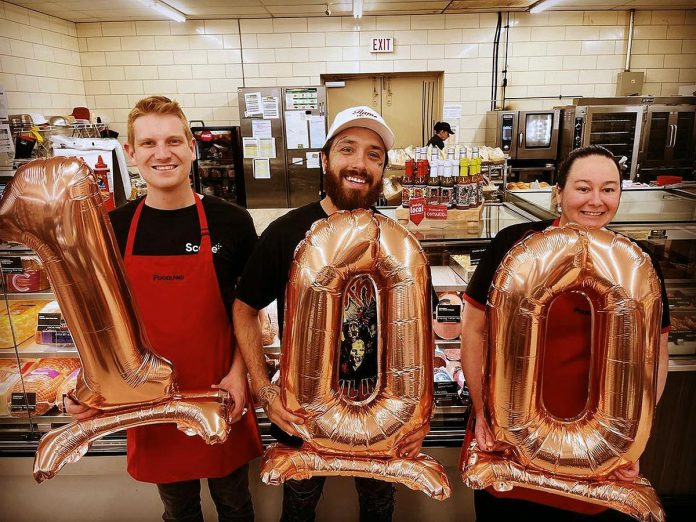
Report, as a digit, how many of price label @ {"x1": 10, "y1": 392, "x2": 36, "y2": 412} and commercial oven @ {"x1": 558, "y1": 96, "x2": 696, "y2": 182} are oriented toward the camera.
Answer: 2

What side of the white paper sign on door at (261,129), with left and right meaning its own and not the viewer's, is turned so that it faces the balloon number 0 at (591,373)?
front

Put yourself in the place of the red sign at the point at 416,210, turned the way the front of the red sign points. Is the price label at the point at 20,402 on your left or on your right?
on your right

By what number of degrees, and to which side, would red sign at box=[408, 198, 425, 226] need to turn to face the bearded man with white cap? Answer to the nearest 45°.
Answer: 0° — it already faces them

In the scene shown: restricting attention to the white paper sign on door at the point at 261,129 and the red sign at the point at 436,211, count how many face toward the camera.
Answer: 2

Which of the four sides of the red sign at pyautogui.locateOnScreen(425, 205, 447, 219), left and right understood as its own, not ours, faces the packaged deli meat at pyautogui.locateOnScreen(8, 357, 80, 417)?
right

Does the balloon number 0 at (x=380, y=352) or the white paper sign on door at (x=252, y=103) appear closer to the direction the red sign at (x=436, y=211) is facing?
the balloon number 0

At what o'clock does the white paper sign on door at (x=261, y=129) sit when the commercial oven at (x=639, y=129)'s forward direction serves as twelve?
The white paper sign on door is roughly at 2 o'clock from the commercial oven.

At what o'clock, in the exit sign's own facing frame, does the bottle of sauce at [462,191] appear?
The bottle of sauce is roughly at 12 o'clock from the exit sign.

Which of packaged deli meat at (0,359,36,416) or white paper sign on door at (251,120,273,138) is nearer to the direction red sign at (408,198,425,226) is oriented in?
the packaged deli meat

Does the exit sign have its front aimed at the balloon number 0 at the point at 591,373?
yes
